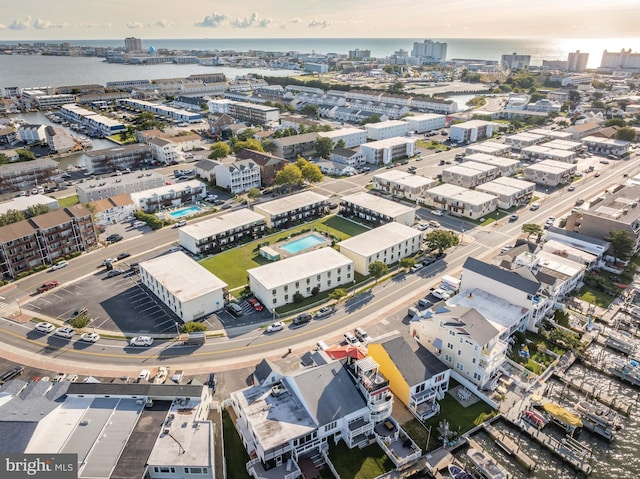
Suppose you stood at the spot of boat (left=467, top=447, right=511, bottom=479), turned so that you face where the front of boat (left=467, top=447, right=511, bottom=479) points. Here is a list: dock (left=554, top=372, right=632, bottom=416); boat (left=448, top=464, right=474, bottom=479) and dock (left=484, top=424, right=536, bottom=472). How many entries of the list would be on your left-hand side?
1

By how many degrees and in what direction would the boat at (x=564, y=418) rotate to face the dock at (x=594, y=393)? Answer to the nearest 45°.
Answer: approximately 45° to its right

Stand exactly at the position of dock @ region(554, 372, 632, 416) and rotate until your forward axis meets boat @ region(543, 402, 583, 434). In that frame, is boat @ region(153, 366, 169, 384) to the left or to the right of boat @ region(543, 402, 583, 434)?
right

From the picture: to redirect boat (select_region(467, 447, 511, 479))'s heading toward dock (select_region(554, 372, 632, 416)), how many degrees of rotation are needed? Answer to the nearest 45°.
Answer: approximately 90° to its right

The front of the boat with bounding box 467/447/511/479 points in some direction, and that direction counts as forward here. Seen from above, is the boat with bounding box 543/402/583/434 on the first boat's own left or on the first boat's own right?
on the first boat's own right

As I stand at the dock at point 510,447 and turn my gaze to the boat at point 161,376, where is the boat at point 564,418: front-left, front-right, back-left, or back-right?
back-right

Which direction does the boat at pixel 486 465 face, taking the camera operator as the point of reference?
facing away from the viewer and to the left of the viewer

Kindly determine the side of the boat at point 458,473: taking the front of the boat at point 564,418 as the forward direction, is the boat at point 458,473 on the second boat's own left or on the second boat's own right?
on the second boat's own left

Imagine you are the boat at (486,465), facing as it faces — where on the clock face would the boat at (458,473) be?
the boat at (458,473) is roughly at 9 o'clock from the boat at (486,465).

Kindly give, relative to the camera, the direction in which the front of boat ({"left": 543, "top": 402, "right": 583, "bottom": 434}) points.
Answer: facing away from the viewer and to the left of the viewer
